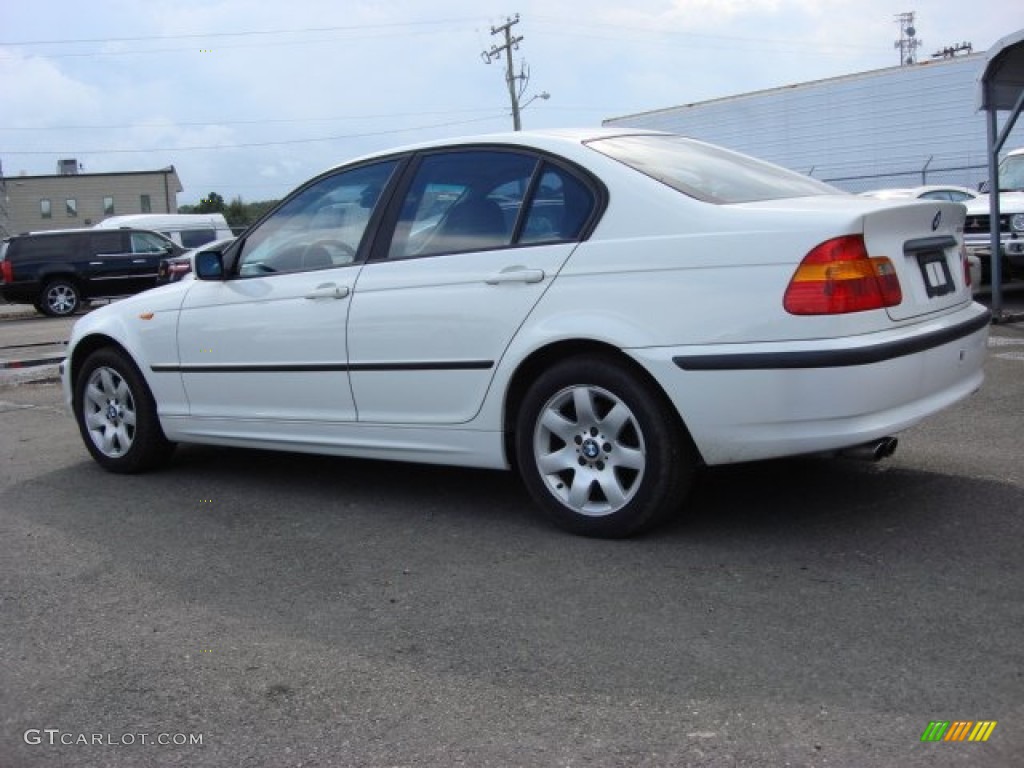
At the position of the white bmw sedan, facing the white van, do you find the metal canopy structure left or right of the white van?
right

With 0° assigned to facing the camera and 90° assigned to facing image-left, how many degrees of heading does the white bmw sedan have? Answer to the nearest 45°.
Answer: approximately 135°

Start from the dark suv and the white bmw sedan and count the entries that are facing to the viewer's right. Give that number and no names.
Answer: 1

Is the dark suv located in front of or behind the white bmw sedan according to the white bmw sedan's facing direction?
in front

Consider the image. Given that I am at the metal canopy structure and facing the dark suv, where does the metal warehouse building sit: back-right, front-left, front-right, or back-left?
front-right

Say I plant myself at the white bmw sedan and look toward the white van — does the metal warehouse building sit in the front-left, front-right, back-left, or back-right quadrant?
front-right

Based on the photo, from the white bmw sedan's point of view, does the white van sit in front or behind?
in front

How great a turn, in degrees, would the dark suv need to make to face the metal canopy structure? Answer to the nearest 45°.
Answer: approximately 45° to its right

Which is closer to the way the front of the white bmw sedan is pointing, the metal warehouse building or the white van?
the white van

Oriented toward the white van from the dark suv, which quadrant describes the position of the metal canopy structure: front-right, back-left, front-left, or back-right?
back-right

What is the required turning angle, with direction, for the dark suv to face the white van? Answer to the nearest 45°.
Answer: approximately 45° to its left

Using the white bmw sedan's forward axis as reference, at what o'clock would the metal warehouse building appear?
The metal warehouse building is roughly at 2 o'clock from the white bmw sedan.

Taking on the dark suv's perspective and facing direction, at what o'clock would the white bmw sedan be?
The white bmw sedan is roughly at 3 o'clock from the dark suv.

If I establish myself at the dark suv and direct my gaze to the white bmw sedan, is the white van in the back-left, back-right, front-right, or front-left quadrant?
back-left

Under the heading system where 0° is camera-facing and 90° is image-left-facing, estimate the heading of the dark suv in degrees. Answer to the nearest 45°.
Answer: approximately 270°
